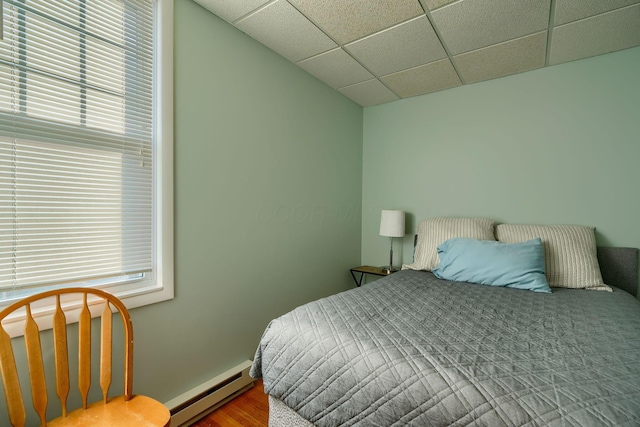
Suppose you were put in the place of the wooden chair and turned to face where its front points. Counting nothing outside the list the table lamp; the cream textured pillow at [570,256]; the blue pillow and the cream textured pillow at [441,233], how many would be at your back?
0

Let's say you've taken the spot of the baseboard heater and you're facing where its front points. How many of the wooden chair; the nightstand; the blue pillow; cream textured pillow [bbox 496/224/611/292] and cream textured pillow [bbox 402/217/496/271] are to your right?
1

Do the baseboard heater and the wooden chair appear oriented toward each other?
no

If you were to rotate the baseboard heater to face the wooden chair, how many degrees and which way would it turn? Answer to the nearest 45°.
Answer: approximately 90° to its right

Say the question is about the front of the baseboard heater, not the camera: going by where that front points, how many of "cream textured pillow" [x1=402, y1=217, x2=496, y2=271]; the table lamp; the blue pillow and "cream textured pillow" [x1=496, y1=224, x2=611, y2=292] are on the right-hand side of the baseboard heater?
0

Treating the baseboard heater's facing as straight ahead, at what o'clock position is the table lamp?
The table lamp is roughly at 10 o'clock from the baseboard heater.

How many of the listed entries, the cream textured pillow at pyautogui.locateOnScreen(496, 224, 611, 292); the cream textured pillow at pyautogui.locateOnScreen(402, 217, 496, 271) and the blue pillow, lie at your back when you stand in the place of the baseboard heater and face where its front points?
0

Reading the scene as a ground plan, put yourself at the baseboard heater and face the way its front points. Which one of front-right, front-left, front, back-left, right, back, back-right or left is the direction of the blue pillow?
front-left

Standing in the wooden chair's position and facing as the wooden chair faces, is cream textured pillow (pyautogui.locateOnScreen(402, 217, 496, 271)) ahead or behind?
ahead
